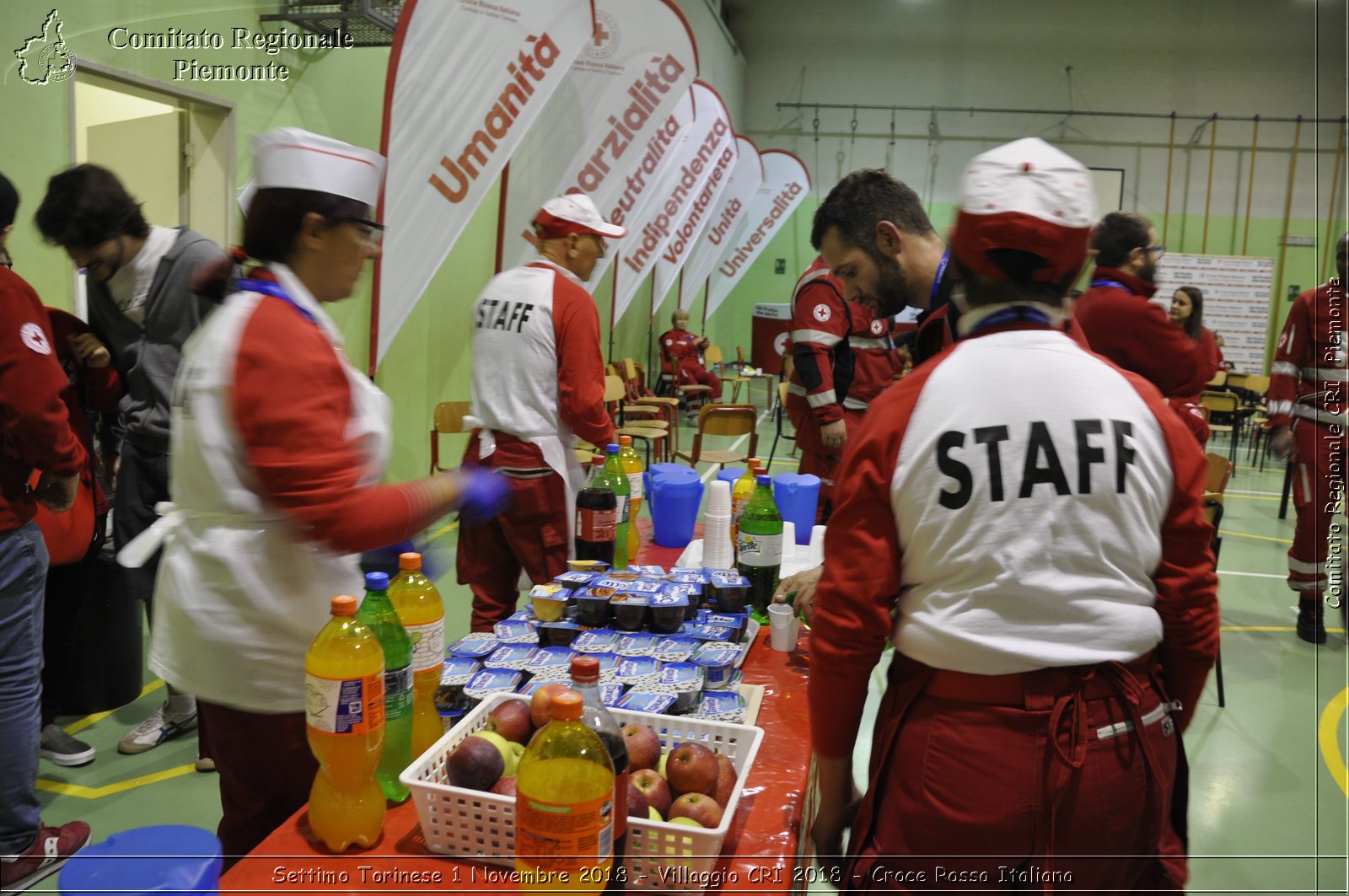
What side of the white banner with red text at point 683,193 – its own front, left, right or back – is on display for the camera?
front

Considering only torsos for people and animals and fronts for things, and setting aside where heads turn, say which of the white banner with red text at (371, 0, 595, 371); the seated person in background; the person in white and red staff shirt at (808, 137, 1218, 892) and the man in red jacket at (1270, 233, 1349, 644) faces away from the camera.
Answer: the person in white and red staff shirt at (808, 137, 1218, 892)

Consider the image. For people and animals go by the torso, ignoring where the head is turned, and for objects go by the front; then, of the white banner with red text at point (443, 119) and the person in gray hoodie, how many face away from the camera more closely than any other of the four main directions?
0

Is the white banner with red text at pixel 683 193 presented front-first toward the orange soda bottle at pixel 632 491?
yes

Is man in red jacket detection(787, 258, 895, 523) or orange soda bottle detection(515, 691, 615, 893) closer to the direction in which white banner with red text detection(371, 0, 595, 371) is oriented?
the orange soda bottle

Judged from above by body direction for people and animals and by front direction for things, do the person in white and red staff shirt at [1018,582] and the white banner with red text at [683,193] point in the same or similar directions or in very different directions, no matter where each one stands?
very different directions

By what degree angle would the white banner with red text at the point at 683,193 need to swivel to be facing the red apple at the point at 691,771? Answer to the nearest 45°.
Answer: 0° — it already faces it

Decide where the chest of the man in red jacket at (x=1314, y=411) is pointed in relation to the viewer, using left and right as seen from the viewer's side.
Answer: facing the viewer

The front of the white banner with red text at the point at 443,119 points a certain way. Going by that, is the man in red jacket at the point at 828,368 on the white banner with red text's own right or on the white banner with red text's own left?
on the white banner with red text's own left

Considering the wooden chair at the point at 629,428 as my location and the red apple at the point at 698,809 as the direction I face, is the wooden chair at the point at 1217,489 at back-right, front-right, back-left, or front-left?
front-left

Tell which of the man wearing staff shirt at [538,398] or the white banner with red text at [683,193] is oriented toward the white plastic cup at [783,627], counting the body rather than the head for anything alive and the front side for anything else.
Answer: the white banner with red text

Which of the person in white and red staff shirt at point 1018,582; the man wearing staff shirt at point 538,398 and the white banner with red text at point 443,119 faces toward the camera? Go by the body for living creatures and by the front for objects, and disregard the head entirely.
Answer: the white banner with red text

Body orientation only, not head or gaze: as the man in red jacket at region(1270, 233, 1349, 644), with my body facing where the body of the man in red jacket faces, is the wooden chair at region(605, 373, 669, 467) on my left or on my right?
on my right

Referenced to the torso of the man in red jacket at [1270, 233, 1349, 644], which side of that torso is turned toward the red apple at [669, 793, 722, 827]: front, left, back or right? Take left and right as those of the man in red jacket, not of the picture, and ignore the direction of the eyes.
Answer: front

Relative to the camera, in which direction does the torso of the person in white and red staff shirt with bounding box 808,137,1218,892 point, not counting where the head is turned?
away from the camera
